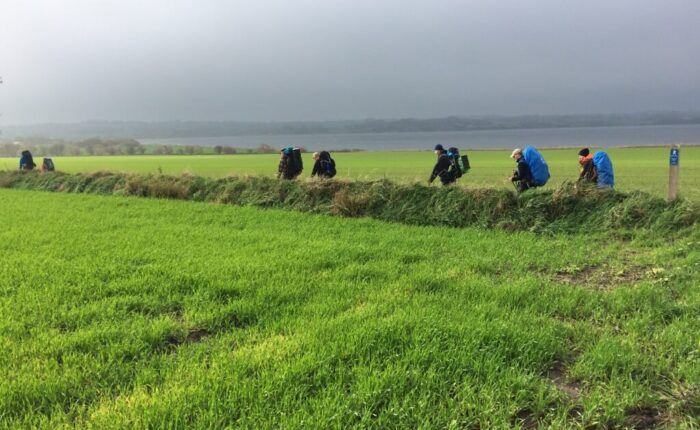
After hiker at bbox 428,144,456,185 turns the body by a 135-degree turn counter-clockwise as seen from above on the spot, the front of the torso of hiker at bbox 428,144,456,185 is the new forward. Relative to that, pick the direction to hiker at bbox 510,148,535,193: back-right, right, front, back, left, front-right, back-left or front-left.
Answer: front

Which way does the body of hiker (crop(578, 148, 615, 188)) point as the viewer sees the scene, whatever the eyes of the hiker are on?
to the viewer's left

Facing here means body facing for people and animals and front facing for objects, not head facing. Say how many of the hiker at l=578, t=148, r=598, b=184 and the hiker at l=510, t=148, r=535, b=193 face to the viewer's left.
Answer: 2

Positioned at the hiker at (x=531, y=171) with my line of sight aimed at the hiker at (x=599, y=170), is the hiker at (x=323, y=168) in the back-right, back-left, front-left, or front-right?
back-left

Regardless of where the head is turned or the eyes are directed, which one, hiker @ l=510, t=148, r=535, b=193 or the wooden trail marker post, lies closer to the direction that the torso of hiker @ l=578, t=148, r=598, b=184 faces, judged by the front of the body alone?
the hiker

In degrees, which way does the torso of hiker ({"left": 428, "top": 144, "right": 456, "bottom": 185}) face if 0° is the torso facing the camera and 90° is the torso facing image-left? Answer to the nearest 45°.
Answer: approximately 90°

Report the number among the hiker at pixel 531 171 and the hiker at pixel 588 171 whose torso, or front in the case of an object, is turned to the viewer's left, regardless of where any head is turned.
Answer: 2

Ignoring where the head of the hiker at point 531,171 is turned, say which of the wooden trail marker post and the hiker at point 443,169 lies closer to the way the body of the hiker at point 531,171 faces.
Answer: the hiker

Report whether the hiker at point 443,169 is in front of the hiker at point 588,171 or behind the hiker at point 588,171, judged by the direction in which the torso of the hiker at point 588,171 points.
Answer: in front

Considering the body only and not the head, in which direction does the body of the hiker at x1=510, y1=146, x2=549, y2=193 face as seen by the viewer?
to the viewer's left
